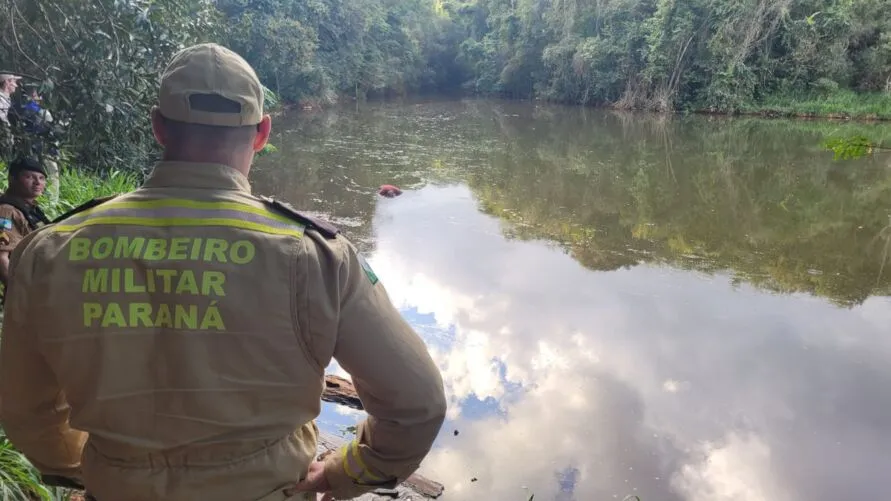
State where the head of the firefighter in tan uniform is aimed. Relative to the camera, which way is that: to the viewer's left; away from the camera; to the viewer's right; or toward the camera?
away from the camera

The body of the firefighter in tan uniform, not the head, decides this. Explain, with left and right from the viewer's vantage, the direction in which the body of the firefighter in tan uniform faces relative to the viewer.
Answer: facing away from the viewer

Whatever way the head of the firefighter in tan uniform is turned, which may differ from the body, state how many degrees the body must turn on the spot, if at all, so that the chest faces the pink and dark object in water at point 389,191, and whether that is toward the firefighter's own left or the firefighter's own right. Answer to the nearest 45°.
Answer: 0° — they already face it

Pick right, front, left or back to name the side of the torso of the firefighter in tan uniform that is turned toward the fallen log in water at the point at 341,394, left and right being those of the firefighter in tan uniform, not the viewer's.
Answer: front

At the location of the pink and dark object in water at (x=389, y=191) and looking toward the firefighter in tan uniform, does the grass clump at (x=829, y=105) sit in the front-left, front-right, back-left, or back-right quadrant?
back-left

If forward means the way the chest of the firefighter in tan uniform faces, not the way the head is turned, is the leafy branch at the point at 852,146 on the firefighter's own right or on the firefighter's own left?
on the firefighter's own right

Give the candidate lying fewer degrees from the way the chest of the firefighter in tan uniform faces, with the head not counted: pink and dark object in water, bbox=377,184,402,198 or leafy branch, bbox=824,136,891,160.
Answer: the pink and dark object in water

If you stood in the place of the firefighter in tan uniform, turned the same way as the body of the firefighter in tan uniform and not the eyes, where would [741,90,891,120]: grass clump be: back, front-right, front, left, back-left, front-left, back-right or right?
front-right

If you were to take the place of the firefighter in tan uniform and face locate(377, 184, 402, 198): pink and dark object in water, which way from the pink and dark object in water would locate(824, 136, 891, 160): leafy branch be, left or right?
right
